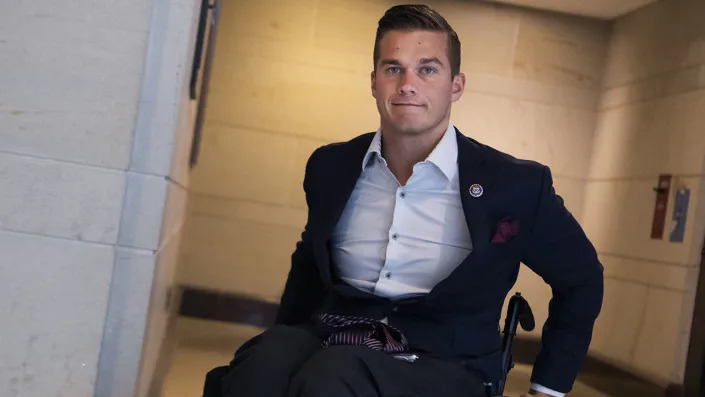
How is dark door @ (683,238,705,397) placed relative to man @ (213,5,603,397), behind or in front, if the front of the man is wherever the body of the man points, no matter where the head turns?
behind

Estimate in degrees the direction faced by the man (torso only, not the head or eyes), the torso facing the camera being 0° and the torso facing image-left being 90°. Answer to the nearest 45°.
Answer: approximately 45°
